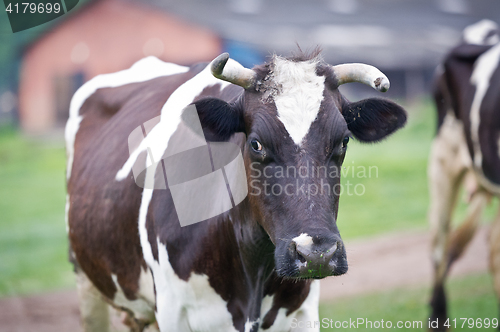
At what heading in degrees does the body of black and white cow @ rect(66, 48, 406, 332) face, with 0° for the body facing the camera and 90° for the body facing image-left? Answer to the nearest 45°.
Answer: approximately 315°

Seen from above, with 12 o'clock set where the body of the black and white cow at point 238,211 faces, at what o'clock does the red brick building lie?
The red brick building is roughly at 7 o'clock from the black and white cow.

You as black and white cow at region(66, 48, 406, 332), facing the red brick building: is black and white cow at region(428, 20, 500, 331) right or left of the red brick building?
right

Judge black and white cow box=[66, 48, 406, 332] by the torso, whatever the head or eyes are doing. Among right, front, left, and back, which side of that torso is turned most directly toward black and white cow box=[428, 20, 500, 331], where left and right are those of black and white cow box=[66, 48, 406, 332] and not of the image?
left
